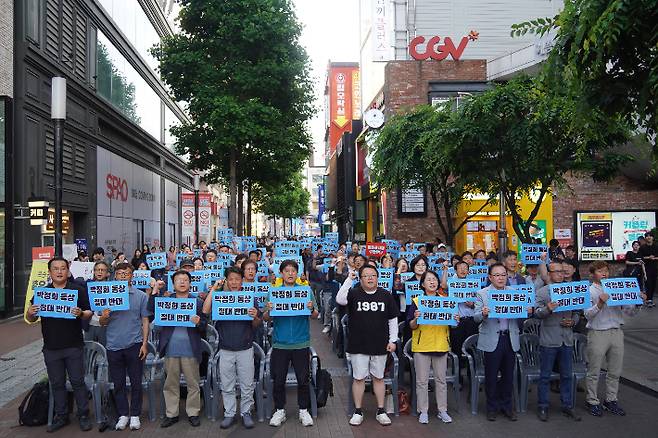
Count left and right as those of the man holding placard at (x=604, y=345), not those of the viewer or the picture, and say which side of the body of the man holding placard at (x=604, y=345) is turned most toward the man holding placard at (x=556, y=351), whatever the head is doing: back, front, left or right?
right

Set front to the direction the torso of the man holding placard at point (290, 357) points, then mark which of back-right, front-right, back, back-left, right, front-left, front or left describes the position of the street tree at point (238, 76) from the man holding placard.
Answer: back

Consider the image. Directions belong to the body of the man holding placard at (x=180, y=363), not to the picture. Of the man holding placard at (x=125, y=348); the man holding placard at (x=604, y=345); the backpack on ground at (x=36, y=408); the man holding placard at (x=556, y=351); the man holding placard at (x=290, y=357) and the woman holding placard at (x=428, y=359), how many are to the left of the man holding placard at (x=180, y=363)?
4

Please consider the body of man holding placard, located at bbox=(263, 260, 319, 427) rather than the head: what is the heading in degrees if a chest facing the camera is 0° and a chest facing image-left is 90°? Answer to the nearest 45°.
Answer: approximately 0°

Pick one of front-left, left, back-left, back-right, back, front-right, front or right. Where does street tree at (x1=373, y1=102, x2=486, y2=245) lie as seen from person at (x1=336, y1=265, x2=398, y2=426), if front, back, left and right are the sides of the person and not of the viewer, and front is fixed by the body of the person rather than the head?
back
